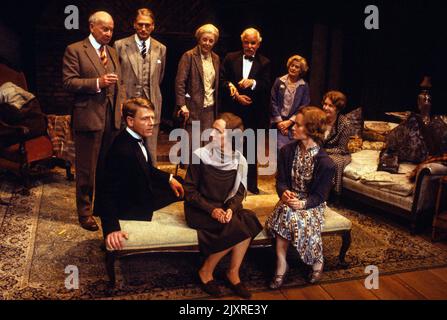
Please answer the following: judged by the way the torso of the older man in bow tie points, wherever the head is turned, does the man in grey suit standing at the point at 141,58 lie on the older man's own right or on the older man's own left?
on the older man's own right

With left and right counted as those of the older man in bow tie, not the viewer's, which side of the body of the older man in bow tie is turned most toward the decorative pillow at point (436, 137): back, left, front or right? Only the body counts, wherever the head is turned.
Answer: left

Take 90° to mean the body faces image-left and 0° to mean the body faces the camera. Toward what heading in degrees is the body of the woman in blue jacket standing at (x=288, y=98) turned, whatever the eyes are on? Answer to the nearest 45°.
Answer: approximately 0°

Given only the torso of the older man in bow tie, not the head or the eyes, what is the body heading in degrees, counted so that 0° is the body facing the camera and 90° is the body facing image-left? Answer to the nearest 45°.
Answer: approximately 0°

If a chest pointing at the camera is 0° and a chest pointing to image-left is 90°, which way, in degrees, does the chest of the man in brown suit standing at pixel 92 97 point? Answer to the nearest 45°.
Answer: approximately 315°

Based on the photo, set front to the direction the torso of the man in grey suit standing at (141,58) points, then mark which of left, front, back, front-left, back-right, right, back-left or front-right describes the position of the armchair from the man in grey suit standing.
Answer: back-right

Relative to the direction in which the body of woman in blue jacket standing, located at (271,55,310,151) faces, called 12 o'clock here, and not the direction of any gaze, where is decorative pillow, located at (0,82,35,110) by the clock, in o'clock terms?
The decorative pillow is roughly at 3 o'clock from the woman in blue jacket standing.

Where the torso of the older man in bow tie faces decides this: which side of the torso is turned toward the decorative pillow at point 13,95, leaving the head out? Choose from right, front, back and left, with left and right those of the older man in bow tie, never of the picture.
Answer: right
